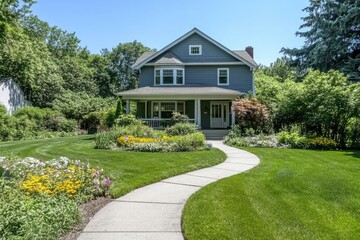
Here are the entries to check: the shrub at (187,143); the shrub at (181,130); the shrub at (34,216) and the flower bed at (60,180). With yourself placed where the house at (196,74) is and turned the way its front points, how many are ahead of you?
4

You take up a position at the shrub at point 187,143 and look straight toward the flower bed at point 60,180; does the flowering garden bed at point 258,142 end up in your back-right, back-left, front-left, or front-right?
back-left

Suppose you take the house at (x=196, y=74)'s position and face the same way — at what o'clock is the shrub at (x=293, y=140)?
The shrub is roughly at 11 o'clock from the house.

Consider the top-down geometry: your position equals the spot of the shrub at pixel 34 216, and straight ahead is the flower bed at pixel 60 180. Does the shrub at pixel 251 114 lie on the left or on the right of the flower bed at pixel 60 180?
right

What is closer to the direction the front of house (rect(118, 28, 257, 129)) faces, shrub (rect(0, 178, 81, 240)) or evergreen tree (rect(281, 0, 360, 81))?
the shrub

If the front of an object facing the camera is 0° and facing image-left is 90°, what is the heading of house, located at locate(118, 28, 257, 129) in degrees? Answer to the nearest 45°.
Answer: approximately 0°

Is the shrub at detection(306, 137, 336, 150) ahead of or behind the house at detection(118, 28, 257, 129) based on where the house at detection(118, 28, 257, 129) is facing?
ahead

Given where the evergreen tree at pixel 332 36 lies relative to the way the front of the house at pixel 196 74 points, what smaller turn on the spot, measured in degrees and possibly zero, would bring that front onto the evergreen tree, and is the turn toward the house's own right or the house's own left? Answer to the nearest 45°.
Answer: approximately 90° to the house's own left

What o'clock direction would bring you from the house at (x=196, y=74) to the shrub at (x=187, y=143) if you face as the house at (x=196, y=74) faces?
The shrub is roughly at 12 o'clock from the house.

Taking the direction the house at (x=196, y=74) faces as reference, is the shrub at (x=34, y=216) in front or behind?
in front

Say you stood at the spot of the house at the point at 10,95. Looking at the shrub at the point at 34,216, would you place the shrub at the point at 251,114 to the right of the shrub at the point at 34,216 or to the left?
left

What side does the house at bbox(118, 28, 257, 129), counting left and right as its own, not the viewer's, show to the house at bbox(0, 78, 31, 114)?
right
